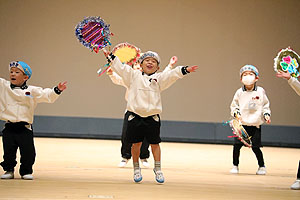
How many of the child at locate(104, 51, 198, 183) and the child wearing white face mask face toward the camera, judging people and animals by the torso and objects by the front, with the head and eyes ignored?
2

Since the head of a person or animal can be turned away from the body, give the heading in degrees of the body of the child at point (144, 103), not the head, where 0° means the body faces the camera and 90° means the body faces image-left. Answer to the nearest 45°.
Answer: approximately 0°

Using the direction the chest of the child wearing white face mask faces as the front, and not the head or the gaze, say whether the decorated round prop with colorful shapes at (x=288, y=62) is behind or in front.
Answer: in front

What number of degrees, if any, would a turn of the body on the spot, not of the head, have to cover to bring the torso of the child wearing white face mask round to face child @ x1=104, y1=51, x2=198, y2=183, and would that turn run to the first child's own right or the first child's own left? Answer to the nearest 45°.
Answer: approximately 45° to the first child's own right

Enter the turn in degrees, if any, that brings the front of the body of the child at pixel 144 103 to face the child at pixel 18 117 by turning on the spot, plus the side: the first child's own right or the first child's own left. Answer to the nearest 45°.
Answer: approximately 90° to the first child's own right

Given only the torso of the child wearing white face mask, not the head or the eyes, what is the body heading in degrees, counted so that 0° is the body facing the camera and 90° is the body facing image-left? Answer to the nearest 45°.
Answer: approximately 0°

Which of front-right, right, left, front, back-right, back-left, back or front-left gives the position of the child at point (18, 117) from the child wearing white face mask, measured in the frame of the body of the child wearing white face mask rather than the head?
front-right

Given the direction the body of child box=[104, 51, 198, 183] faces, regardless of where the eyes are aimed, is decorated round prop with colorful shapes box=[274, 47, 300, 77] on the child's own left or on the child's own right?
on the child's own left

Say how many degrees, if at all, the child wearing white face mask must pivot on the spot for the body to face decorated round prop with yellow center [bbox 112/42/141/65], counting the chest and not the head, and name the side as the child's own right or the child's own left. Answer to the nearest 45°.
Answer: approximately 90° to the child's own right
